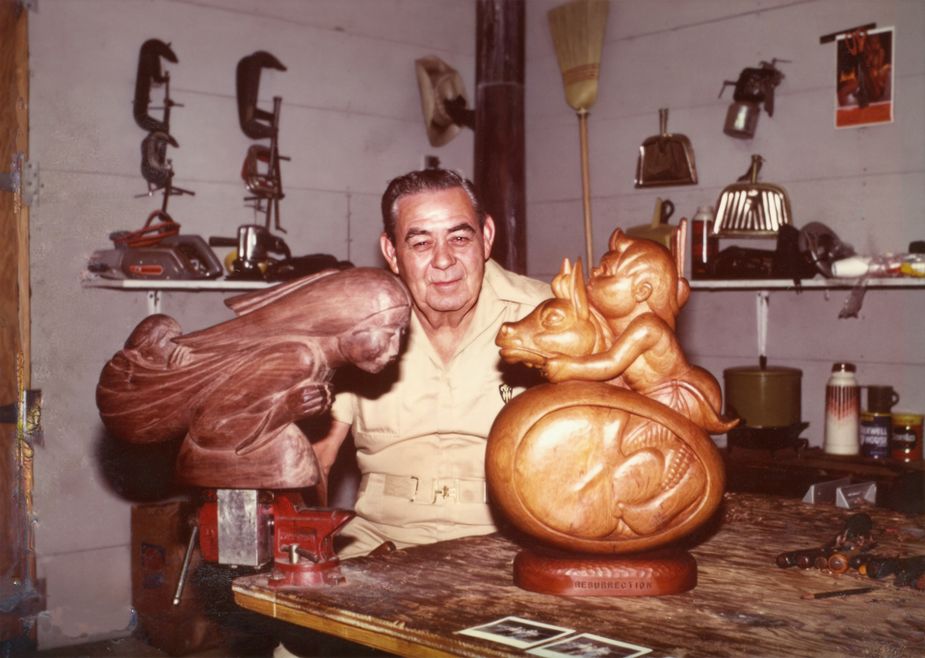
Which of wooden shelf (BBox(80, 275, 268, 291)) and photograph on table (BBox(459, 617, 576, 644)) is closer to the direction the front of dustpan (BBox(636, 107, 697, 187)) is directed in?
the photograph on table

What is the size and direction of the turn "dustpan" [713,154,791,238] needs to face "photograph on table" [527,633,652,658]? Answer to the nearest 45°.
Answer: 0° — it already faces it

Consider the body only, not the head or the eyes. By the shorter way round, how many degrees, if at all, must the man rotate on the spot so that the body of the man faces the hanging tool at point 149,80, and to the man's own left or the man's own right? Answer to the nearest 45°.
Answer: approximately 135° to the man's own right

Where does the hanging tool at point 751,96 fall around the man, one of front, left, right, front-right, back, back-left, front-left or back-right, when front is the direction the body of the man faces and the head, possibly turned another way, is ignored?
back-left

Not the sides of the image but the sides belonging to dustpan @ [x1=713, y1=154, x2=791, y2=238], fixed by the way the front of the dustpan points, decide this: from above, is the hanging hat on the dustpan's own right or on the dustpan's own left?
on the dustpan's own right

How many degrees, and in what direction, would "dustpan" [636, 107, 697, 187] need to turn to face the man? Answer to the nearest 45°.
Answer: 0° — it already faces them

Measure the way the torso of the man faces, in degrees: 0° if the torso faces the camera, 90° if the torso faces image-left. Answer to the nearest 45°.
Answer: approximately 0°

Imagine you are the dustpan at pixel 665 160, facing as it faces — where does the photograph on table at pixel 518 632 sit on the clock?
The photograph on table is roughly at 12 o'clock from the dustpan.

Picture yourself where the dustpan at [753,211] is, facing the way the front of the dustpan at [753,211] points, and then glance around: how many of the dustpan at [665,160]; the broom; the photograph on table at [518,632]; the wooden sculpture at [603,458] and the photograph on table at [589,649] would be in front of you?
3

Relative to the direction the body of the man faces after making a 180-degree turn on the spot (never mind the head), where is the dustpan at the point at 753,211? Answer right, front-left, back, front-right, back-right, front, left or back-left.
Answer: front-right
